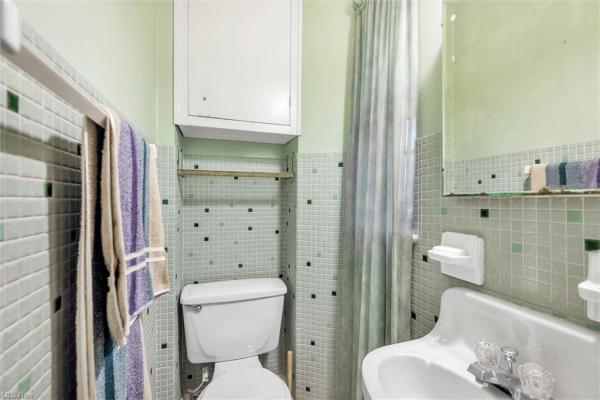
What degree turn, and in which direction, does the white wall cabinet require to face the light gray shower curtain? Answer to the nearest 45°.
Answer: approximately 45° to its left

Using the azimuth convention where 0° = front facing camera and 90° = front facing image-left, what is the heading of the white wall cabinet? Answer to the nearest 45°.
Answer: approximately 0°

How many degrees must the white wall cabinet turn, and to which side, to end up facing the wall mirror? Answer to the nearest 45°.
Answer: approximately 45° to its left
